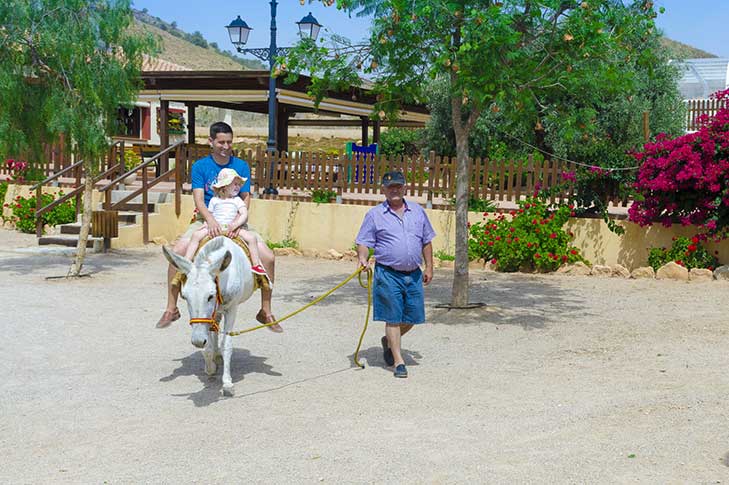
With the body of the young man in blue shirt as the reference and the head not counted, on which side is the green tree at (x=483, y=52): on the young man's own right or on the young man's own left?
on the young man's own left

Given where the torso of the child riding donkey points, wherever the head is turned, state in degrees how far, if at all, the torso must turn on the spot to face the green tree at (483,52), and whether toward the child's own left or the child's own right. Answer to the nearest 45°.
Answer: approximately 135° to the child's own left

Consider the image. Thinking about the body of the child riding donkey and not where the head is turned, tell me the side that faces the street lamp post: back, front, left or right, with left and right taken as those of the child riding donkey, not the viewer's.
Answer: back

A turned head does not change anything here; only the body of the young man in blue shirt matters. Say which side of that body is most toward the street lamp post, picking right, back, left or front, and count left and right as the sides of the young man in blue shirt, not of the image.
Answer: back

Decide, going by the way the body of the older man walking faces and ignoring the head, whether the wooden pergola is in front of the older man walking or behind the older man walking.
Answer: behind

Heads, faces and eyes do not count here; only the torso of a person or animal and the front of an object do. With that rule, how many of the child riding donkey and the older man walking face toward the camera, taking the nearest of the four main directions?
2

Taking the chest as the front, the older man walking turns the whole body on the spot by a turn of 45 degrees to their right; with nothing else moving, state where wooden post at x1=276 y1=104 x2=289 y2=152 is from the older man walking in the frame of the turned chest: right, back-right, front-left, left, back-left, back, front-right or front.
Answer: back-right

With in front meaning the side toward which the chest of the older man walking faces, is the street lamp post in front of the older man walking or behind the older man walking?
behind

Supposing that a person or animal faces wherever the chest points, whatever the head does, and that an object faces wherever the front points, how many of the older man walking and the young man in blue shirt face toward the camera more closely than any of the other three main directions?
2

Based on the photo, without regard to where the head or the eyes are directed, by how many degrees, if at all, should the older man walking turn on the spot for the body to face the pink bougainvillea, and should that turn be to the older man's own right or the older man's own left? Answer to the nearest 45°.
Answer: approximately 135° to the older man's own left

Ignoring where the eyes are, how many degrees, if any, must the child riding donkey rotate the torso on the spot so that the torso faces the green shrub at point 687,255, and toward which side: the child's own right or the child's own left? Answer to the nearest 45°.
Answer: approximately 135° to the child's own left

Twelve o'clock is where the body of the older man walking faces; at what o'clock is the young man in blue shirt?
The young man in blue shirt is roughly at 3 o'clock from the older man walking.

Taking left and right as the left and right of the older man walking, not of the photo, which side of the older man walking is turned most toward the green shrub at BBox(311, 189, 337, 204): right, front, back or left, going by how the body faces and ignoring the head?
back

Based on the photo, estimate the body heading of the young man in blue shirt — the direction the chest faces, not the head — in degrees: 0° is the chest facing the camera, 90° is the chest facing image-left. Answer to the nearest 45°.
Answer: approximately 0°
